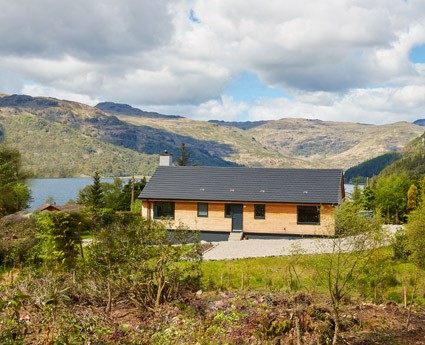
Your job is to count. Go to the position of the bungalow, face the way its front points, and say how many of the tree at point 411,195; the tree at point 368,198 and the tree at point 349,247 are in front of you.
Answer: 1

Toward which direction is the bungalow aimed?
toward the camera

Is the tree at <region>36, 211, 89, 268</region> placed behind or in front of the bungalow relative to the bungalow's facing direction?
in front

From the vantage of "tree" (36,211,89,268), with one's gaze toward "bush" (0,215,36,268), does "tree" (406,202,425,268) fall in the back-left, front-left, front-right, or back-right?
back-right

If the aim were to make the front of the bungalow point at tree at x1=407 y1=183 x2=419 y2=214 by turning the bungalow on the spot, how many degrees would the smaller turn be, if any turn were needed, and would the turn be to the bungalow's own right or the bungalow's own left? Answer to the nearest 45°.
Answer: approximately 135° to the bungalow's own left

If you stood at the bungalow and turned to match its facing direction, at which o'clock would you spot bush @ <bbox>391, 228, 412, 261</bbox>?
The bush is roughly at 11 o'clock from the bungalow.

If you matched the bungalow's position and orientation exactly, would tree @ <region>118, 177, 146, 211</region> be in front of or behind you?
behind

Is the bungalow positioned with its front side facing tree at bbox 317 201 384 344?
yes

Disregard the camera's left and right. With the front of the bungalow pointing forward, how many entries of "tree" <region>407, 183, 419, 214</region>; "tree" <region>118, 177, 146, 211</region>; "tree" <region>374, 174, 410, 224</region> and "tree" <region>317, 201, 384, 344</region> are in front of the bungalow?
1

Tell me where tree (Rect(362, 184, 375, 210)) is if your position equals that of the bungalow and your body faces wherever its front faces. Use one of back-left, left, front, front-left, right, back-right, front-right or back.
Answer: back-left

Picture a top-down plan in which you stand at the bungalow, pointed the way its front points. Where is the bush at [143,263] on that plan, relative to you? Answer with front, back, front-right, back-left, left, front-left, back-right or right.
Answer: front
